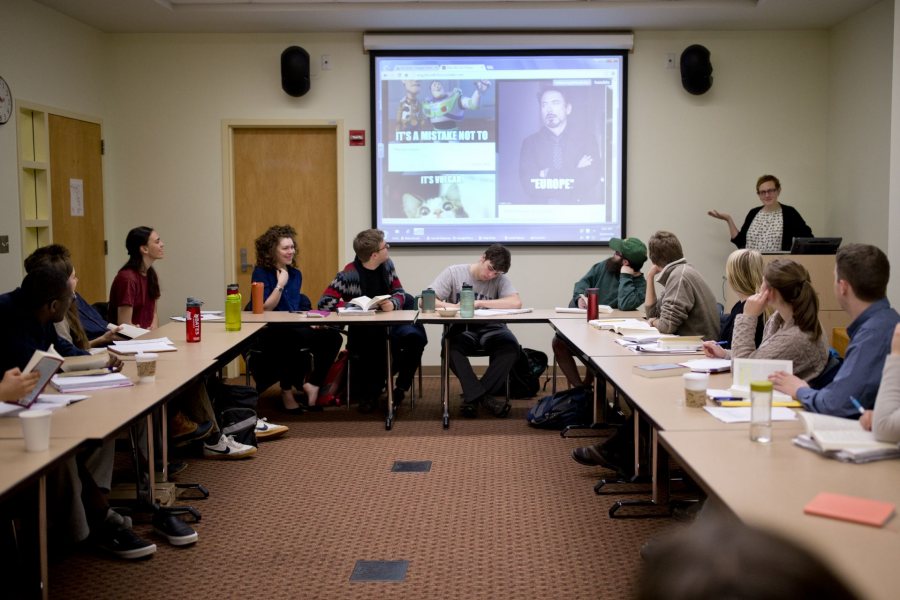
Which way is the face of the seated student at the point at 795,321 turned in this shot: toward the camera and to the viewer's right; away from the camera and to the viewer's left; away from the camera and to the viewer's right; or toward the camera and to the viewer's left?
away from the camera and to the viewer's left

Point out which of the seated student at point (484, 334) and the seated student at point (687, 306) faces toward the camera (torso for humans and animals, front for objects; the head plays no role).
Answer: the seated student at point (484, 334)

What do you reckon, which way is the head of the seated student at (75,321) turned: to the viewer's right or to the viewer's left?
to the viewer's right

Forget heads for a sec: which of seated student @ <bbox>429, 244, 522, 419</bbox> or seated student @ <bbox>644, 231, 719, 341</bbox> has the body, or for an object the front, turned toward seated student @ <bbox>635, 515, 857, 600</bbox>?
seated student @ <bbox>429, 244, 522, 419</bbox>

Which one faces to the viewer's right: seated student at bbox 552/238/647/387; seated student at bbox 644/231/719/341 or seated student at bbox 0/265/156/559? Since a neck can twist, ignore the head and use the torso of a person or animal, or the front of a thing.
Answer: seated student at bbox 0/265/156/559

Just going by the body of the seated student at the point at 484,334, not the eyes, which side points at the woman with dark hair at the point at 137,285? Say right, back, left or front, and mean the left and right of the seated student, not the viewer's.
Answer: right

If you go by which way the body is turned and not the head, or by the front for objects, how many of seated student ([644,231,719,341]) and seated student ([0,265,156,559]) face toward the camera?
0

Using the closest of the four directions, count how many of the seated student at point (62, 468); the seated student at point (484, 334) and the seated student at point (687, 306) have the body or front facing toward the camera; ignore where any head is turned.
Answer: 1

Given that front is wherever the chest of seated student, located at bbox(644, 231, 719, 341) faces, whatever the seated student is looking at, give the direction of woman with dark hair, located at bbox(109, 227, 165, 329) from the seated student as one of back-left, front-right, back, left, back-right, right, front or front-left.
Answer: front-left

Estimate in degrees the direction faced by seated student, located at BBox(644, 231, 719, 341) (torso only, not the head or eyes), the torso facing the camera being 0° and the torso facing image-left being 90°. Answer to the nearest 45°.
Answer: approximately 135°

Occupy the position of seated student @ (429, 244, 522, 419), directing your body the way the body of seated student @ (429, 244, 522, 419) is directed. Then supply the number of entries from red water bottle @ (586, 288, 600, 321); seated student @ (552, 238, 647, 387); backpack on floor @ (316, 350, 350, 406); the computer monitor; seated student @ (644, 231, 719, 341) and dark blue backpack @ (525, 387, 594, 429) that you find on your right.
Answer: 1

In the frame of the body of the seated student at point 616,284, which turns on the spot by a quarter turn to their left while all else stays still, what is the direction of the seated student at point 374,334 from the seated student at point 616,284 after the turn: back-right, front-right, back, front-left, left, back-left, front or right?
back-right

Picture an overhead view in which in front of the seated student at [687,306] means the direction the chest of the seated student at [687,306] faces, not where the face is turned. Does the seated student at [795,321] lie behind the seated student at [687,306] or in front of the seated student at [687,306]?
behind

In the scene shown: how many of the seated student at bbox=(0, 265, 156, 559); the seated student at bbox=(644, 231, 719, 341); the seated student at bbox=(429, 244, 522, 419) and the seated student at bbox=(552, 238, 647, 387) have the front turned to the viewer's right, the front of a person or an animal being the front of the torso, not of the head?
1

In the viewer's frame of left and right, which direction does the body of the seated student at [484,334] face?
facing the viewer

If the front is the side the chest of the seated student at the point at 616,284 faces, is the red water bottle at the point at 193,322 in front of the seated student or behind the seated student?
in front

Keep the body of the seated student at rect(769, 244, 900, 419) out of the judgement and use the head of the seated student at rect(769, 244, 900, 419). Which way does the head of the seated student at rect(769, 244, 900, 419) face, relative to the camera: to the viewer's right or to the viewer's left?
to the viewer's left

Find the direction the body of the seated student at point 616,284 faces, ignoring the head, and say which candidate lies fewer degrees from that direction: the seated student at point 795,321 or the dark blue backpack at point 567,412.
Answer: the dark blue backpack

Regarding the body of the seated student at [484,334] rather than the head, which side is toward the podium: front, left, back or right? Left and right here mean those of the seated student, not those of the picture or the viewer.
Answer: left
